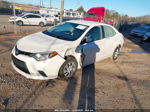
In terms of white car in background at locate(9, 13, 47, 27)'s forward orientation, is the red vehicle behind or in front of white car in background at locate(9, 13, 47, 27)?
behind

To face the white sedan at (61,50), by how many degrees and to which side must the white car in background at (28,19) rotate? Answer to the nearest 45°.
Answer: approximately 90° to its left

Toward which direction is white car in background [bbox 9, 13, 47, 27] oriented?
to the viewer's left

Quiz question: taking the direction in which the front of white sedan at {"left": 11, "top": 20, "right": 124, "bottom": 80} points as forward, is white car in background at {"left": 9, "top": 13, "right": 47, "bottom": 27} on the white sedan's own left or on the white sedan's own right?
on the white sedan's own right

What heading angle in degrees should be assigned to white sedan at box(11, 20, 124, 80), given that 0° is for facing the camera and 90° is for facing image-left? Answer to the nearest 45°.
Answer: approximately 45°

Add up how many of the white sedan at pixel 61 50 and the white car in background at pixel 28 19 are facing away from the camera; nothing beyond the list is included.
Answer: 0
